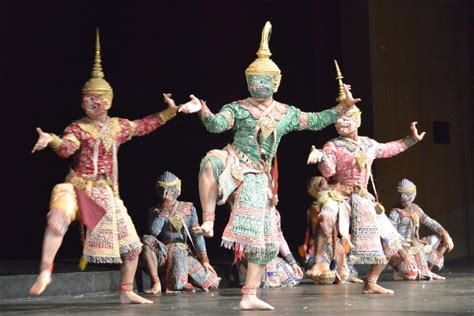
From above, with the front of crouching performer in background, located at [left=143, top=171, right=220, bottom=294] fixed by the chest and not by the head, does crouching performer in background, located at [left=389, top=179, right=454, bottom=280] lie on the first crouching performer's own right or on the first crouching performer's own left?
on the first crouching performer's own left

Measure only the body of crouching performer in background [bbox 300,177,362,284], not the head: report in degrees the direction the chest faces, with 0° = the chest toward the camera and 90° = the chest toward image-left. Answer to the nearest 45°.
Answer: approximately 45°

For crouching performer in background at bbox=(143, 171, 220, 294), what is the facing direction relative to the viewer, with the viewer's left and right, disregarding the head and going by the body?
facing the viewer
